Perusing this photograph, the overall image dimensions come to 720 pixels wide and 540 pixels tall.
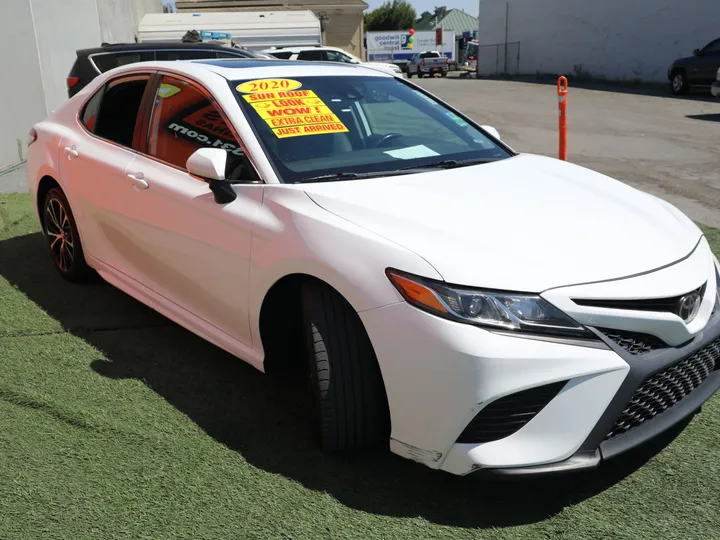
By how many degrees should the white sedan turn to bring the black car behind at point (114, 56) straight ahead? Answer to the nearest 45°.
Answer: approximately 180°

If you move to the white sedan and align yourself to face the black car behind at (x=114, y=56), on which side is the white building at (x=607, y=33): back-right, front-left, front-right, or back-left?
front-right

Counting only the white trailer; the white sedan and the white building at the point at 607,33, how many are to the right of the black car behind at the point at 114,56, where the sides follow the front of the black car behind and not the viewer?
1

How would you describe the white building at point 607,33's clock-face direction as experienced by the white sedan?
The white building is roughly at 8 o'clock from the white sedan.

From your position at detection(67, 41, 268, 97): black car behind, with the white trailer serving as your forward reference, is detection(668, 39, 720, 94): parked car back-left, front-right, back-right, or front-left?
front-right

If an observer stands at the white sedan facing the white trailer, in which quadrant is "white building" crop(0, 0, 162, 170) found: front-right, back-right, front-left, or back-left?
front-left

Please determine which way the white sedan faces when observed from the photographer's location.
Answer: facing the viewer and to the right of the viewer

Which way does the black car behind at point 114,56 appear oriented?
to the viewer's right

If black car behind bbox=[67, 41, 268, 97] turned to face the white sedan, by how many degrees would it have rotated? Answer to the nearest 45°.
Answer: approximately 90° to its right

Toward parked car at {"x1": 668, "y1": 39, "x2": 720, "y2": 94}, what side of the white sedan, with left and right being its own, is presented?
left

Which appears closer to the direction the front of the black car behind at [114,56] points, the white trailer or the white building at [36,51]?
the white trailer

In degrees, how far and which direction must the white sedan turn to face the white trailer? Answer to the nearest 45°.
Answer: approximately 135° to its left

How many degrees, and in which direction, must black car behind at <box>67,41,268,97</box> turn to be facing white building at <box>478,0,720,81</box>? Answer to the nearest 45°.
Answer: approximately 45° to its left
